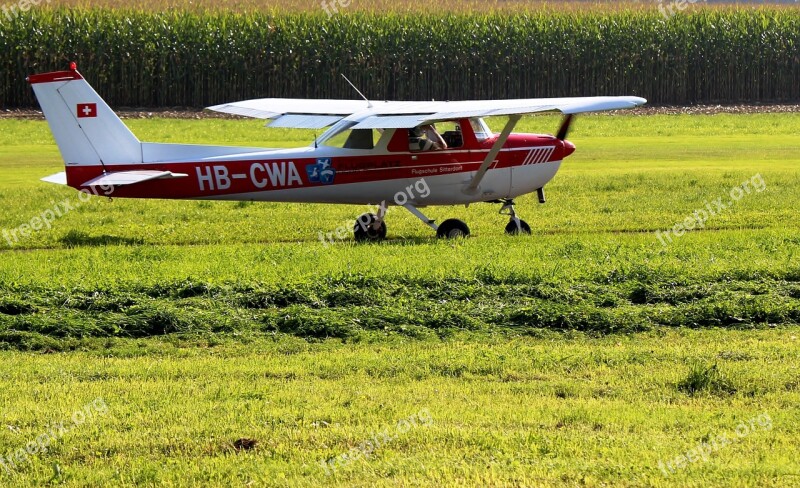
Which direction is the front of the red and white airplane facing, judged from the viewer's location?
facing away from the viewer and to the right of the viewer
